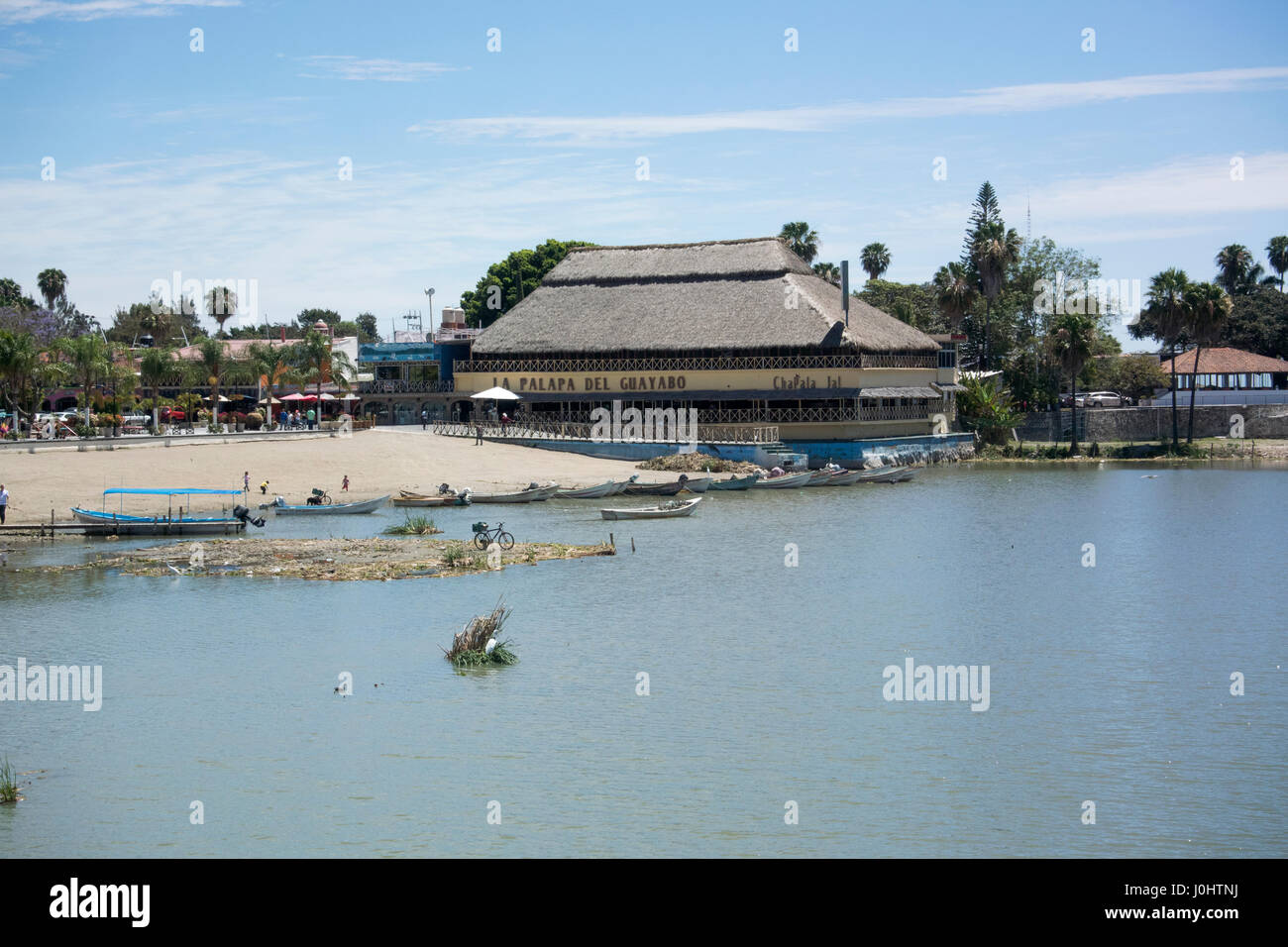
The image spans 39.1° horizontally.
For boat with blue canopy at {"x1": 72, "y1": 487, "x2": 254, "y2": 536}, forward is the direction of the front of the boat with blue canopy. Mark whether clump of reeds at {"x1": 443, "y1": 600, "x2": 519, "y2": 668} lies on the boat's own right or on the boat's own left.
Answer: on the boat's own left

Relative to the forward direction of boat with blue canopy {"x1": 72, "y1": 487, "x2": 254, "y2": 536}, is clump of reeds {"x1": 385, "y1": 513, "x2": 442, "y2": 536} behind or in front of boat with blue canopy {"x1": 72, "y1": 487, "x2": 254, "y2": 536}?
behind

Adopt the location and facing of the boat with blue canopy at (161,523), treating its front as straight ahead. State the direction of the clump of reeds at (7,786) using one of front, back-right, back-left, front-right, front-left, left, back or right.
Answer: left

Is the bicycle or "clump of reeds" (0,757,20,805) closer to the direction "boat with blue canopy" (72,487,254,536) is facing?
the clump of reeds

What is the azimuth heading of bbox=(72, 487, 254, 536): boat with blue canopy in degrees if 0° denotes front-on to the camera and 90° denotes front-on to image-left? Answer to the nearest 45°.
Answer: approximately 90°

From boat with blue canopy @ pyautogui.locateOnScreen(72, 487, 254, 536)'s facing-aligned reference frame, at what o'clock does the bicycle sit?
The bicycle is roughly at 7 o'clock from the boat with blue canopy.
